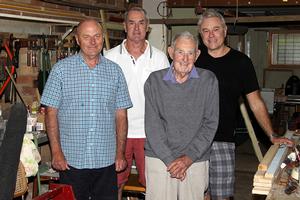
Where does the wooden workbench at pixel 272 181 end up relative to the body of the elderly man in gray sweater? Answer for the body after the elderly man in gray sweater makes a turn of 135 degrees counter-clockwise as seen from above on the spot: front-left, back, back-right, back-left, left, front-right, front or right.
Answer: right

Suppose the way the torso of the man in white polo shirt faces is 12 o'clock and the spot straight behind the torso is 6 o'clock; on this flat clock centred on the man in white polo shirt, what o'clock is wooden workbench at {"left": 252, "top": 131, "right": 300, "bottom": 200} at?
The wooden workbench is roughly at 11 o'clock from the man in white polo shirt.

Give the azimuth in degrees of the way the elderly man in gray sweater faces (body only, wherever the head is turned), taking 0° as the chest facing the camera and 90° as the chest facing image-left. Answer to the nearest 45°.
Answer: approximately 0°

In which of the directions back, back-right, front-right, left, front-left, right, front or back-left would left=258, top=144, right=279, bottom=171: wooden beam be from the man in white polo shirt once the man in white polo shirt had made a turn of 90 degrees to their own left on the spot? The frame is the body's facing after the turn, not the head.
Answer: front-right

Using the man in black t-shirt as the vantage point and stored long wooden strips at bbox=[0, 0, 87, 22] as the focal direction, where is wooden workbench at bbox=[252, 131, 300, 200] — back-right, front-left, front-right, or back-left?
back-left

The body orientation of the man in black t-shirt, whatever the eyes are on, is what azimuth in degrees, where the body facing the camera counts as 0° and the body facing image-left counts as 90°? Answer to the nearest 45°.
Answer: approximately 0°

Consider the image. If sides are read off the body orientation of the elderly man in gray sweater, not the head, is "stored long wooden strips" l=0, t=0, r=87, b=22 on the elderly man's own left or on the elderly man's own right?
on the elderly man's own right
